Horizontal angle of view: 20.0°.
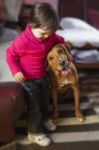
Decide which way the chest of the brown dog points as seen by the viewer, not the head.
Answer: toward the camera
